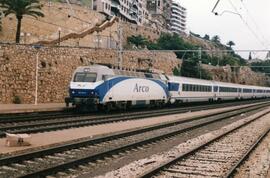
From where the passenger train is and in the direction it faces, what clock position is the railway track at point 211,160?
The railway track is roughly at 10 o'clock from the passenger train.

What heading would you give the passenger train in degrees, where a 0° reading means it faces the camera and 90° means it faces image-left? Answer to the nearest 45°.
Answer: approximately 45°

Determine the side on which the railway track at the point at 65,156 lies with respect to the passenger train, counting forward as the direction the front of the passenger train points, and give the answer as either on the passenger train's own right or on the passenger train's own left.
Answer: on the passenger train's own left
